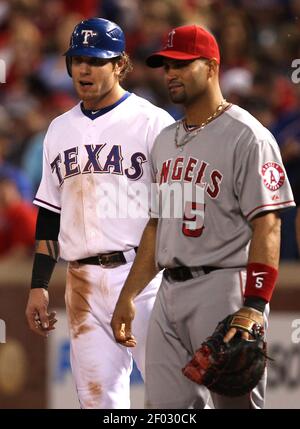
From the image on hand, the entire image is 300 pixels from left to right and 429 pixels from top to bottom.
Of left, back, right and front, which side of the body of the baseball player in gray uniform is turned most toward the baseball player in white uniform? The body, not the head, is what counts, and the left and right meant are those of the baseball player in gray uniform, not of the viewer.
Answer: right

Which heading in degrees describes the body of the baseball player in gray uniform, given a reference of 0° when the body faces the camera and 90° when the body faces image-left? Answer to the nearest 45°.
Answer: approximately 45°

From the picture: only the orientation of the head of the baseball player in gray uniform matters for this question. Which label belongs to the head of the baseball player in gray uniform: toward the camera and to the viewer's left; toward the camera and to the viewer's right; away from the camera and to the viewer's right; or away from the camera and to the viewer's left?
toward the camera and to the viewer's left
